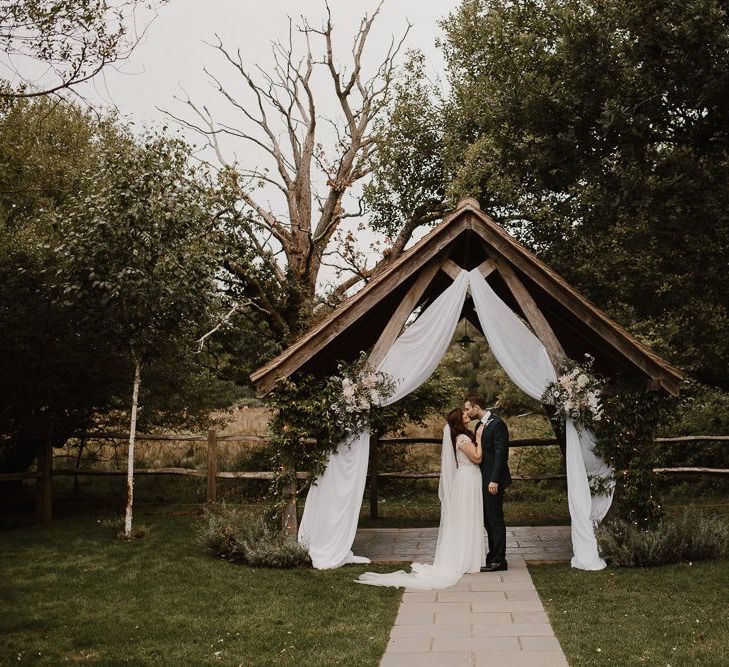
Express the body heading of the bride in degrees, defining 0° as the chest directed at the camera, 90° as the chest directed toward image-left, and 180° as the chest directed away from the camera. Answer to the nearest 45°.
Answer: approximately 270°

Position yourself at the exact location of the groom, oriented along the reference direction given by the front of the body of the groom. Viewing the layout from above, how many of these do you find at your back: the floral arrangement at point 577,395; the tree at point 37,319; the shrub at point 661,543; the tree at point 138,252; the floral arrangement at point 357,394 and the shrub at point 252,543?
2

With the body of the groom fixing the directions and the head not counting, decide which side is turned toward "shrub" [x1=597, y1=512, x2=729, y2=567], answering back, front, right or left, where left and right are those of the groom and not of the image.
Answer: back

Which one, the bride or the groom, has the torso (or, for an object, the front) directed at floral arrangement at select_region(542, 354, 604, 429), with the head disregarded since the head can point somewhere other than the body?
the bride

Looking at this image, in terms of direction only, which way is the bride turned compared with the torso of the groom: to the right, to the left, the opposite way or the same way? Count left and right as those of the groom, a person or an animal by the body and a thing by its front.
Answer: the opposite way

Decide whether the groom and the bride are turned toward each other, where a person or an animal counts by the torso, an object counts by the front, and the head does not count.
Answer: yes

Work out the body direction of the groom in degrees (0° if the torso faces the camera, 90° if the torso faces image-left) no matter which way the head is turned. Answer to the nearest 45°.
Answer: approximately 90°

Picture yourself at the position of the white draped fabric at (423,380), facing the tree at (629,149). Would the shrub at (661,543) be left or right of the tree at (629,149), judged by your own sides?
right

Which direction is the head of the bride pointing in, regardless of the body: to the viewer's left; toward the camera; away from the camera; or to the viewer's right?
to the viewer's right

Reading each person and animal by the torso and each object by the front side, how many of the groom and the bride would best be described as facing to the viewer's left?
1

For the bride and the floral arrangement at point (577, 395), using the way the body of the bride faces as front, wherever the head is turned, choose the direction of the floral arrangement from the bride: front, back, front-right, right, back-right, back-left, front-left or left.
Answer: front

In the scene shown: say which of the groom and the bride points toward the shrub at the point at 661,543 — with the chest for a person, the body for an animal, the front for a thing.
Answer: the bride

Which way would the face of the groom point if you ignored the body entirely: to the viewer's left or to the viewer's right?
to the viewer's left
